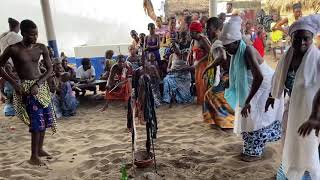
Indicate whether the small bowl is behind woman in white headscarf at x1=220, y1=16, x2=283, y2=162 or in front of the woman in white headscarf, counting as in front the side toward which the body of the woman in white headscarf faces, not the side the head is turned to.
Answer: in front

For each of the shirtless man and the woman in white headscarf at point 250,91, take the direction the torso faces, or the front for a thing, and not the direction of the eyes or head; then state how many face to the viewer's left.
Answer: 1

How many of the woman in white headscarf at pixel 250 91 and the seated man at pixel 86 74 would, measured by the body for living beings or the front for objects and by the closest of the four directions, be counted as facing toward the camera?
1

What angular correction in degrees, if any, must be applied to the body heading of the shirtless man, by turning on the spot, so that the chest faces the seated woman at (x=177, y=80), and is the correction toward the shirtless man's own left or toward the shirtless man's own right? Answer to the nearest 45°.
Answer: approximately 90° to the shirtless man's own left

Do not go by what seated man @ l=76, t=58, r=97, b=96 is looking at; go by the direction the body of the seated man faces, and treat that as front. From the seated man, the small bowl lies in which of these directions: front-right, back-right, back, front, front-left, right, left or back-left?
front

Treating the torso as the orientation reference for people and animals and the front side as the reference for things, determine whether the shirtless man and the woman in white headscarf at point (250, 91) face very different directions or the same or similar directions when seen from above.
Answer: very different directions

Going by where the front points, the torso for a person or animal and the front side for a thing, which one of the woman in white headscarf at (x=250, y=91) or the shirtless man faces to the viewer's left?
the woman in white headscarf

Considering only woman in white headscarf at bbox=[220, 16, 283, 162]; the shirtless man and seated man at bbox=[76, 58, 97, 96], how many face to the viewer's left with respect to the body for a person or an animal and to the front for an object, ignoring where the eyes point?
1

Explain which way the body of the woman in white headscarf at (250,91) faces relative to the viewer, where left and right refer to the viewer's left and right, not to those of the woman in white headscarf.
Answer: facing to the left of the viewer

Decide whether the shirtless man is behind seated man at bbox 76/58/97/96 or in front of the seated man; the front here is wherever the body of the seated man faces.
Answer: in front

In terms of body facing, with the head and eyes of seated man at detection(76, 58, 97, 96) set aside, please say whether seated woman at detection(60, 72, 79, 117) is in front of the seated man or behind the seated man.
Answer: in front

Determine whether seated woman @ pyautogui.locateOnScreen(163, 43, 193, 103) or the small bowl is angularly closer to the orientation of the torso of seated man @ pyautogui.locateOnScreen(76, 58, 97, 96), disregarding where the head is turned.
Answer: the small bowl

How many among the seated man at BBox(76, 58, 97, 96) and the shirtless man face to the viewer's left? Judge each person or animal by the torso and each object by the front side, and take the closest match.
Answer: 0

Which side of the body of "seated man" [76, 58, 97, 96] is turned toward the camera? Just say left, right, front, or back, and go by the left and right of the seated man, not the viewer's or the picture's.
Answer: front
